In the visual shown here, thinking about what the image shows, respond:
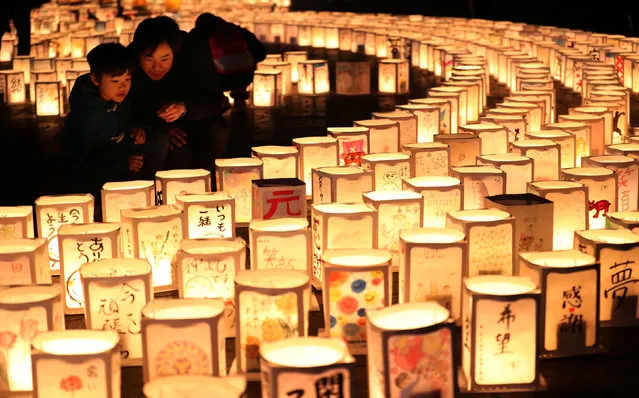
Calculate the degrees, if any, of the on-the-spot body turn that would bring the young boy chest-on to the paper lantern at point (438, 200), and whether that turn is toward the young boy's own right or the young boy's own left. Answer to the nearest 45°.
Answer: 0° — they already face it

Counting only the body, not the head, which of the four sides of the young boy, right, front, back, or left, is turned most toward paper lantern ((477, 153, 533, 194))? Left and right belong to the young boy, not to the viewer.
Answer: front

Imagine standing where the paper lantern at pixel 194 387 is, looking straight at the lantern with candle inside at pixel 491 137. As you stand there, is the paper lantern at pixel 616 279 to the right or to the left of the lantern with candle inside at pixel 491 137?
right

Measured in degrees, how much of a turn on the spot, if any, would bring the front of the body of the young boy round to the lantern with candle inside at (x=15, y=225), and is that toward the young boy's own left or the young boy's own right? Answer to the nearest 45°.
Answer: approximately 45° to the young boy's own right

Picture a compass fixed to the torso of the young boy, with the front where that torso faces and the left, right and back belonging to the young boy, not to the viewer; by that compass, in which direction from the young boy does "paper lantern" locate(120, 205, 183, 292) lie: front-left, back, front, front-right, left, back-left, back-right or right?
front-right

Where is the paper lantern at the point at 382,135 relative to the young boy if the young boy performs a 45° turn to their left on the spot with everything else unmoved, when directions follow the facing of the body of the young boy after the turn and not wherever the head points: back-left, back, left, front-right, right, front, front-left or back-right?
front

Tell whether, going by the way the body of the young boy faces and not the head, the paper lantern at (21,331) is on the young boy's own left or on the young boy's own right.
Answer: on the young boy's own right

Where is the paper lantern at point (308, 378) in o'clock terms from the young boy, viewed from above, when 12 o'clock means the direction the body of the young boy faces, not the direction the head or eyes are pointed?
The paper lantern is roughly at 1 o'clock from the young boy.

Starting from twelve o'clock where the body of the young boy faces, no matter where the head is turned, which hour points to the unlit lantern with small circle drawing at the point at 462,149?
The unlit lantern with small circle drawing is roughly at 11 o'clock from the young boy.

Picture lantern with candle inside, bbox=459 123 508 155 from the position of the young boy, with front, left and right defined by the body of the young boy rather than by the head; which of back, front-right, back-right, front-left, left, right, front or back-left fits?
front-left

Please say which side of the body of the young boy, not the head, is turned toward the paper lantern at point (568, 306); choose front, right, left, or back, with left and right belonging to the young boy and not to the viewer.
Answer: front

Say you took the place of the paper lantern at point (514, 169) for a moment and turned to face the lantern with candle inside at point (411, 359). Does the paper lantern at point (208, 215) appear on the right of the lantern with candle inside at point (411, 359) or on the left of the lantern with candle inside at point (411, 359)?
right

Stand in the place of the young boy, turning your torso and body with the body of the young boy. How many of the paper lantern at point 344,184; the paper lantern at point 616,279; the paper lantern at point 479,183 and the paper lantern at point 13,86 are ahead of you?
3

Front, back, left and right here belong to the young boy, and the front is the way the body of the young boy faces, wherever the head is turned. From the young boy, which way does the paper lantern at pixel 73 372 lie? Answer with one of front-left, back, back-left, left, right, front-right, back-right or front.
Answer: front-right

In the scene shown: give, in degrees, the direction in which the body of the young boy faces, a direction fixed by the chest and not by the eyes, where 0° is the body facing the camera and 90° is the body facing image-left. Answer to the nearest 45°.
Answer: approximately 315°

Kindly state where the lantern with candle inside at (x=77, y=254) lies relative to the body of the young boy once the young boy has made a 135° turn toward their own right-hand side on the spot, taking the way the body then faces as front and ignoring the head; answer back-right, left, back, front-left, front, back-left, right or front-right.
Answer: left
